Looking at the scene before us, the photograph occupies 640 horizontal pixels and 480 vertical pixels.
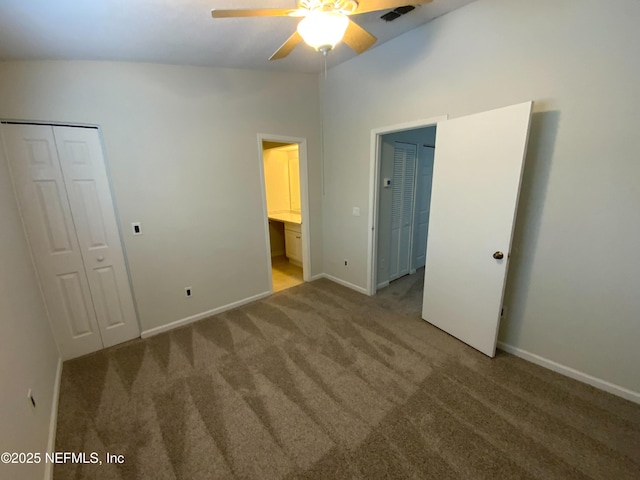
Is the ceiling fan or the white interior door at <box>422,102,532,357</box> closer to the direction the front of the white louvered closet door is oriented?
the white interior door

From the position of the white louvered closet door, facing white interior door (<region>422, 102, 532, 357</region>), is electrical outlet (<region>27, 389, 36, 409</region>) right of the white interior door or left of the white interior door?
right

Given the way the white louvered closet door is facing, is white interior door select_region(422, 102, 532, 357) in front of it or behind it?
in front

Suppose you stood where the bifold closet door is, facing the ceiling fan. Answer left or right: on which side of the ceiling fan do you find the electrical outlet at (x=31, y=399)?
right

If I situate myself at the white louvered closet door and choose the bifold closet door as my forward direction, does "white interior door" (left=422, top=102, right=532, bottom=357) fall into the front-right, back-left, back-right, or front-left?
front-left

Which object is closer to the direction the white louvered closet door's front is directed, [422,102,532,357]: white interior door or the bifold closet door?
the white interior door

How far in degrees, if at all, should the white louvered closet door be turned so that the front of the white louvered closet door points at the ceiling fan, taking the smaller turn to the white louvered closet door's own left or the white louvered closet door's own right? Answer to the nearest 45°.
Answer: approximately 45° to the white louvered closet door's own right

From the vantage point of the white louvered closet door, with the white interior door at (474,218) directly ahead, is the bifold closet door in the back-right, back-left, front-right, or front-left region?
front-right

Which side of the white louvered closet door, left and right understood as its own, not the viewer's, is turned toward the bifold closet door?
right
